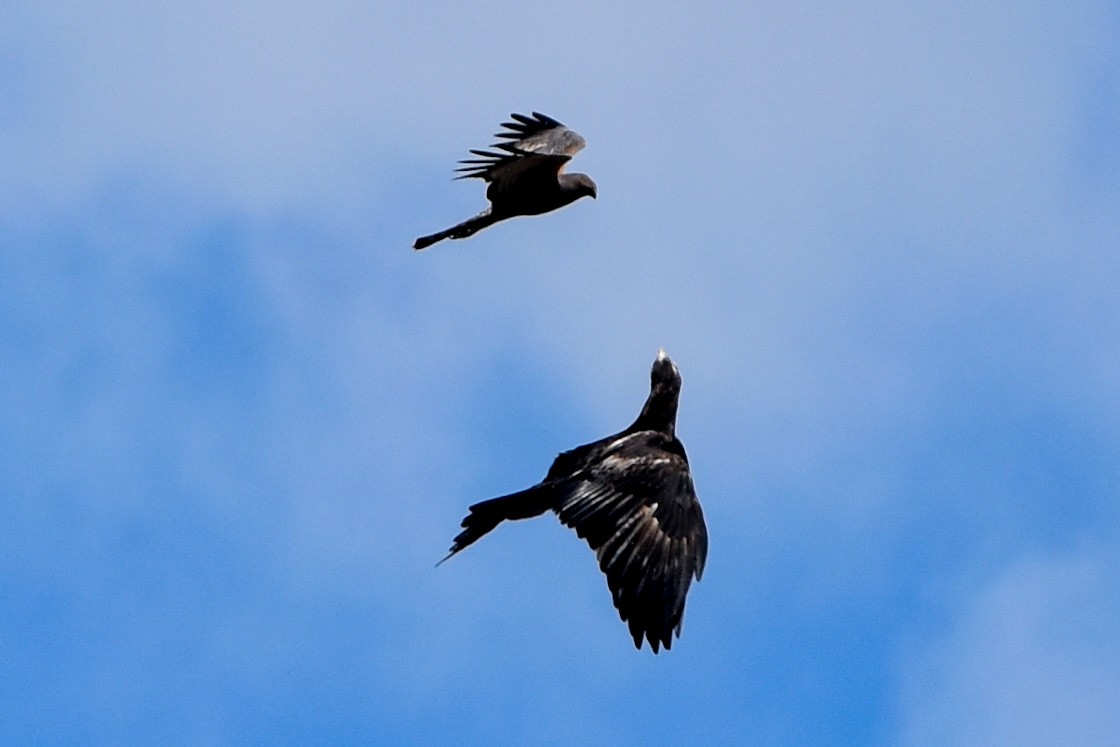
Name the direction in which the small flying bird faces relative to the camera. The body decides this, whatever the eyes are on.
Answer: to the viewer's right
